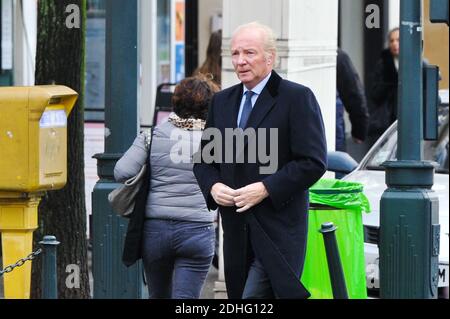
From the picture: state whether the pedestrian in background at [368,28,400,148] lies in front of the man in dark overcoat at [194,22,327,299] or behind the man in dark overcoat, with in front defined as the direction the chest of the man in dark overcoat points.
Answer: behind

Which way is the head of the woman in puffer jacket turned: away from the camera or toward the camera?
away from the camera

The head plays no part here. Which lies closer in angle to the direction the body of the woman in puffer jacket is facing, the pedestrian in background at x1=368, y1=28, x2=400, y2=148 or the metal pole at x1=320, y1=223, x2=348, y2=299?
the pedestrian in background

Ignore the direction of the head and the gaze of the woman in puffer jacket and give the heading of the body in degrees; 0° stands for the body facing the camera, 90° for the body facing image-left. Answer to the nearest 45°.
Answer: approximately 180°

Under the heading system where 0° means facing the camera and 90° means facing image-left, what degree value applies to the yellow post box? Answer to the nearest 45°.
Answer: approximately 315°

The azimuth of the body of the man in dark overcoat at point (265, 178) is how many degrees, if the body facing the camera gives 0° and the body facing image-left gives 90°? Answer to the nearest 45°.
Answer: approximately 45°

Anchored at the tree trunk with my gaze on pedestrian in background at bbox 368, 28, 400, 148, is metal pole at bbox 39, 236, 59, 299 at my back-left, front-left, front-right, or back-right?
back-right

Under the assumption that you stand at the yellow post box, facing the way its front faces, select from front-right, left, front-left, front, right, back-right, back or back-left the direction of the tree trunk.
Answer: back-left

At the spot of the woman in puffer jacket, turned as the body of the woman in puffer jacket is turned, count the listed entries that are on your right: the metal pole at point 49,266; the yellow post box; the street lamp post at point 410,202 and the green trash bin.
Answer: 2

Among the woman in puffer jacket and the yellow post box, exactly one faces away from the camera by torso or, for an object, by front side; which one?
the woman in puffer jacket

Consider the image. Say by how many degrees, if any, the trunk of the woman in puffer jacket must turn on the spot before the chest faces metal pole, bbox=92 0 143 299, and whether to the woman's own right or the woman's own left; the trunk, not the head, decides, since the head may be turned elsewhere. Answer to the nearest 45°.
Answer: approximately 45° to the woman's own left
